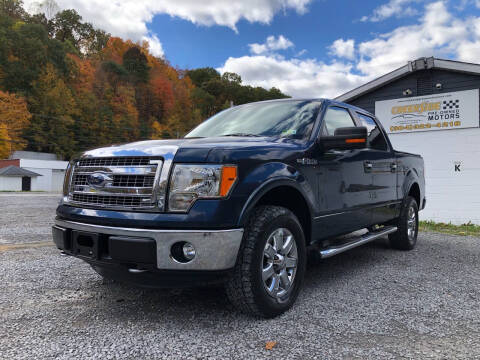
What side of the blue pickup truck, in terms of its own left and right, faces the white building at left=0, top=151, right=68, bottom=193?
right

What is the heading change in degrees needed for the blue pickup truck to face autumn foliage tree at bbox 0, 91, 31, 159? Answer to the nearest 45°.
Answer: approximately 90° to its right

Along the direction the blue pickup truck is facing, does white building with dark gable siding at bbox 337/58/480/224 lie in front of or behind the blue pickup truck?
behind

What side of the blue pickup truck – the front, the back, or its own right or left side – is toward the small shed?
right

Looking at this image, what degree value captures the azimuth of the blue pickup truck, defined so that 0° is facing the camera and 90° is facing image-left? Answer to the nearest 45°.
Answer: approximately 45°
